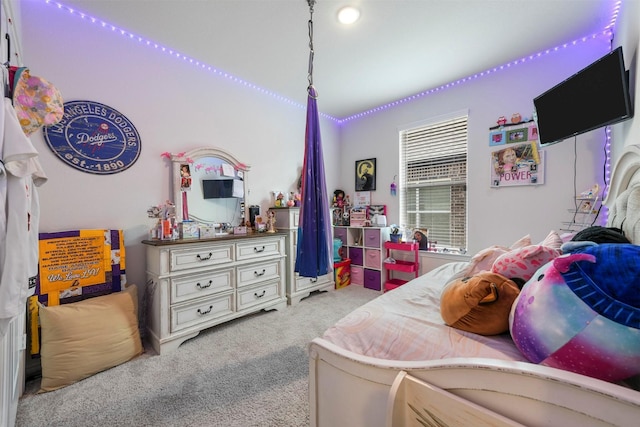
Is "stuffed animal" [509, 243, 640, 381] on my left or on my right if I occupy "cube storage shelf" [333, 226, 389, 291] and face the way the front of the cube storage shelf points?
on my left

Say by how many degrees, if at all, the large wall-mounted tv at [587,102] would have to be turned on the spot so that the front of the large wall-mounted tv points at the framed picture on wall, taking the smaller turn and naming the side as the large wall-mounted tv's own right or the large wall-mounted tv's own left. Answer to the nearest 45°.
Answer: approximately 45° to the large wall-mounted tv's own right

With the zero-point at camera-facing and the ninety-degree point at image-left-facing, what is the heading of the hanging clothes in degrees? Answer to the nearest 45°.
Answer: approximately 270°

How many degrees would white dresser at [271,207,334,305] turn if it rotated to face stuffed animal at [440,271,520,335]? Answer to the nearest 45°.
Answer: approximately 45° to its right

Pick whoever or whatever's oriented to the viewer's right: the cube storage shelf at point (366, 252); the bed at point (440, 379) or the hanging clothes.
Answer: the hanging clothes

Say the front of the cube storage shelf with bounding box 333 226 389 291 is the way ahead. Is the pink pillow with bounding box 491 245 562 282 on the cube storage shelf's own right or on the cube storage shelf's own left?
on the cube storage shelf's own left

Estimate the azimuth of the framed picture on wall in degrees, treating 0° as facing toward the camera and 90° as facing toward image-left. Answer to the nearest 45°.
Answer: approximately 45°

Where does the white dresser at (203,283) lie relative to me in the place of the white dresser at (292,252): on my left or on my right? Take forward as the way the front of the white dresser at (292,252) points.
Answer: on my right
